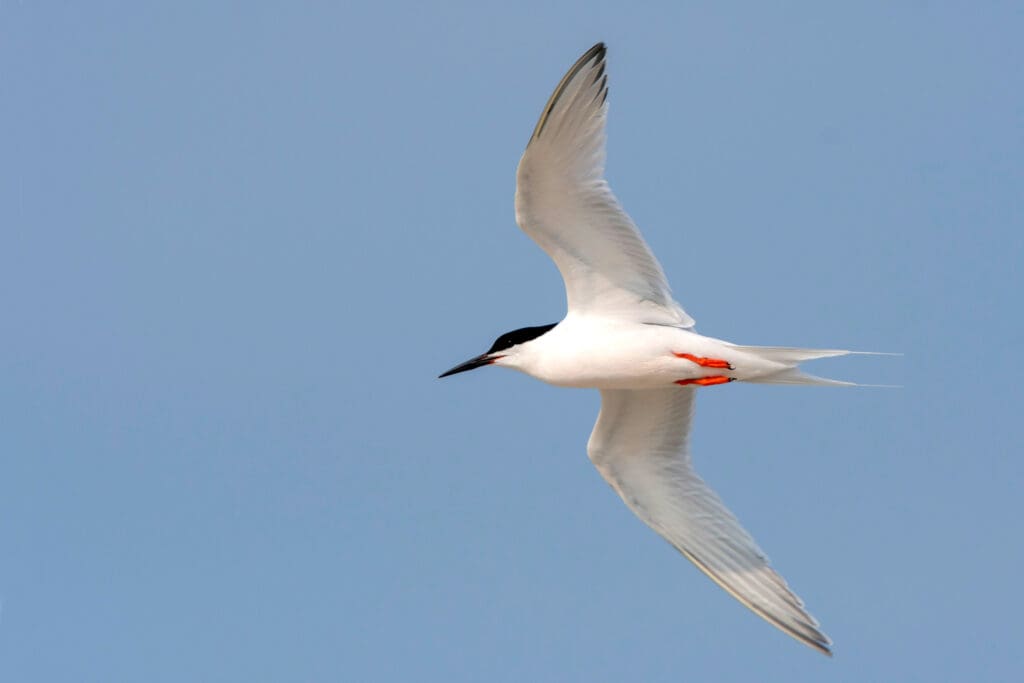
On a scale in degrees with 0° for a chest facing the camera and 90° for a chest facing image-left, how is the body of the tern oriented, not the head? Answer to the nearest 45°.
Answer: approximately 90°
